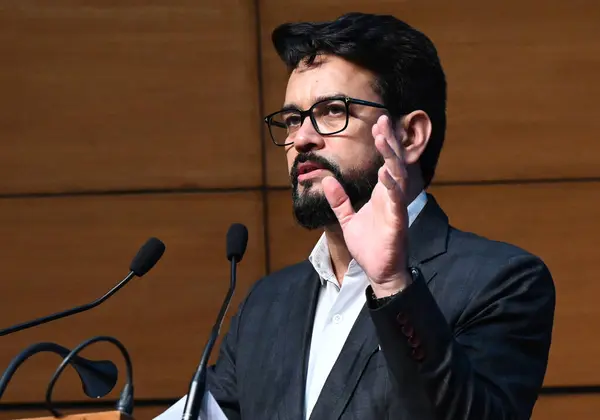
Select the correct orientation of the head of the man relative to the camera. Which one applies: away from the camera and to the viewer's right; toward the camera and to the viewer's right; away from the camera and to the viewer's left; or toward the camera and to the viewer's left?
toward the camera and to the viewer's left

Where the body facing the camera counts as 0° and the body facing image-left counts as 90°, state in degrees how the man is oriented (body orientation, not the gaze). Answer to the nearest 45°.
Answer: approximately 45°

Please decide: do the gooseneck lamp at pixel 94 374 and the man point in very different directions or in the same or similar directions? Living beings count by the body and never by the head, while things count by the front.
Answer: very different directions

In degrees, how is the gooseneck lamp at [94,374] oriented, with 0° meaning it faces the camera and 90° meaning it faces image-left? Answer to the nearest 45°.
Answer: approximately 270°

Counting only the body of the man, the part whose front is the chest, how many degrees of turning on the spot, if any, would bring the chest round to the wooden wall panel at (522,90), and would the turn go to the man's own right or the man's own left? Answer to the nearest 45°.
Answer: approximately 135° to the man's own right

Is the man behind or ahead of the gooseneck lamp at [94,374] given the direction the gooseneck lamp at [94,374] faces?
ahead

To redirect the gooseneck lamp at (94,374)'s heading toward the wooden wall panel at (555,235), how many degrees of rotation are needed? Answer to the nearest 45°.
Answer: approximately 45° to its left

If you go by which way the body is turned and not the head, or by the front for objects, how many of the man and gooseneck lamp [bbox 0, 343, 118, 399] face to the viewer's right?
1
